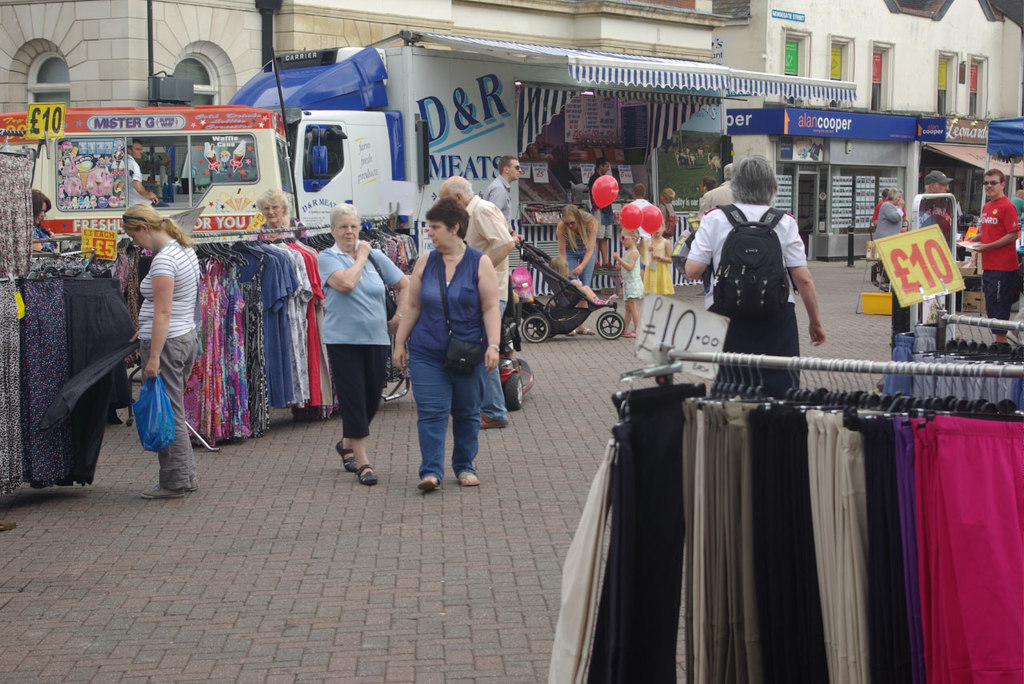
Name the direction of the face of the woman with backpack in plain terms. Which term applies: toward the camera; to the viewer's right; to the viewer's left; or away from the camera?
away from the camera

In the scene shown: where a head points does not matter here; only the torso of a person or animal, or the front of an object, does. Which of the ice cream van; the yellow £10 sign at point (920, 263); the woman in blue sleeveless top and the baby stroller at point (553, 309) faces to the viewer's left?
the ice cream van

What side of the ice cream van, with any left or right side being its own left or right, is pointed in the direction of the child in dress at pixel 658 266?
back

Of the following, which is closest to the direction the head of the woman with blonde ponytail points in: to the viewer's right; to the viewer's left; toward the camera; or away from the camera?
to the viewer's left

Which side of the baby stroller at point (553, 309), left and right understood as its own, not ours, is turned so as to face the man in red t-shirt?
front

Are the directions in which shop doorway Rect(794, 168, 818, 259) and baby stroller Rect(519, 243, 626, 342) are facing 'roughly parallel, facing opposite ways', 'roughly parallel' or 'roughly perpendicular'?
roughly perpendicular

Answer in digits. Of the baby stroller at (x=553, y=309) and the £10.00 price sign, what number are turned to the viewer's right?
1

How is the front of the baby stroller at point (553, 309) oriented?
to the viewer's right

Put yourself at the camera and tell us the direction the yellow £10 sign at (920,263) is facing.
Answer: facing the viewer

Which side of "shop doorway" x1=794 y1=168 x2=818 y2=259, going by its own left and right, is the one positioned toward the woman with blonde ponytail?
front

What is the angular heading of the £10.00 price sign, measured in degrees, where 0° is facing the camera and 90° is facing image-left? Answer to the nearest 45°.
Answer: approximately 0°

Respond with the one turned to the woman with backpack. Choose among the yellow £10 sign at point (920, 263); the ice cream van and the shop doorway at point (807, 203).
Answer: the shop doorway

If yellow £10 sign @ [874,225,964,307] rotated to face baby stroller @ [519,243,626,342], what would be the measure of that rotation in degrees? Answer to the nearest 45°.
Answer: approximately 135° to its right

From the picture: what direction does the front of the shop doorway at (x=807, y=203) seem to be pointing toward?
toward the camera

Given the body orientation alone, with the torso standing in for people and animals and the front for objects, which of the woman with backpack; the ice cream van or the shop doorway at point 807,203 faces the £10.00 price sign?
the shop doorway
